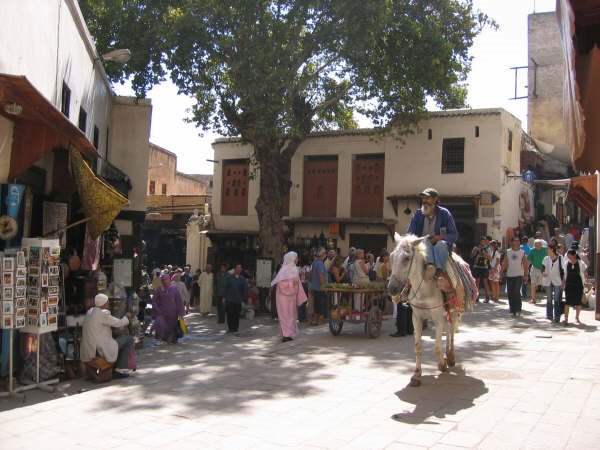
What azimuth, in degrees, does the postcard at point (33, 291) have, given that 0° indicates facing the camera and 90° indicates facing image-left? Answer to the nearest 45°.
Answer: approximately 0°

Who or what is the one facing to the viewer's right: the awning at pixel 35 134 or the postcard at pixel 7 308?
the awning

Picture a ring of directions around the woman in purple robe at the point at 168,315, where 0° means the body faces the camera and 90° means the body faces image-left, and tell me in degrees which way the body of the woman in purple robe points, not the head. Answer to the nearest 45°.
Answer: approximately 0°

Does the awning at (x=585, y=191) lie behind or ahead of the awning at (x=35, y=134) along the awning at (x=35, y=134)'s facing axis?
ahead

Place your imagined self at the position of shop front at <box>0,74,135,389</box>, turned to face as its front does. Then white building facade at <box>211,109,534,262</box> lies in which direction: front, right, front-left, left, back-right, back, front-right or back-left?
front-left

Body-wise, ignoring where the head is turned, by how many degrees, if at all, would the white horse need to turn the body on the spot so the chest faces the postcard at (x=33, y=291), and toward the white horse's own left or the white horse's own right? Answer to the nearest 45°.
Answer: approximately 45° to the white horse's own right
